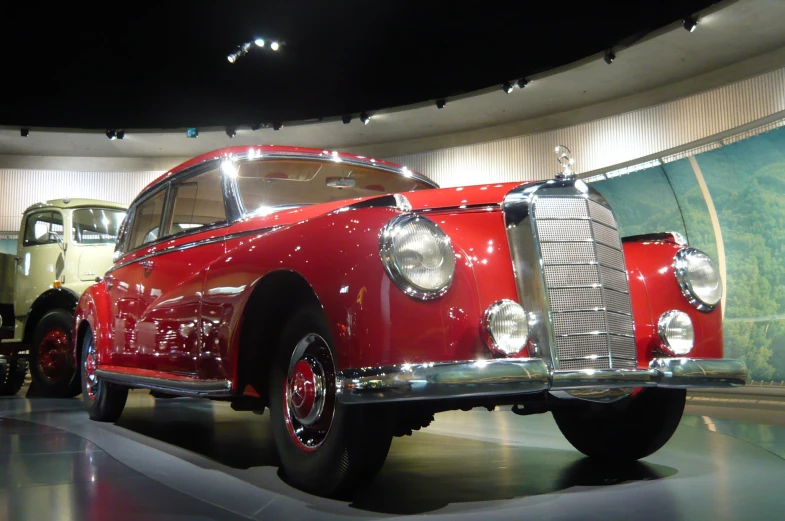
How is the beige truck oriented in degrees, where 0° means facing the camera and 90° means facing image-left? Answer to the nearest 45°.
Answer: approximately 315°

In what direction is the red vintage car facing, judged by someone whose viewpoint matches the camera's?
facing the viewer and to the right of the viewer

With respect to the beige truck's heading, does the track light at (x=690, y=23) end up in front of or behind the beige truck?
in front

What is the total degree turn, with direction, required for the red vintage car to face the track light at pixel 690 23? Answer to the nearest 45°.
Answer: approximately 90° to its left

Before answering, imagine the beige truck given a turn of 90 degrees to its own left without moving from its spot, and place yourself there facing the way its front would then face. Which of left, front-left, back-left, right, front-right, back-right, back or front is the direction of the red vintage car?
back-right
